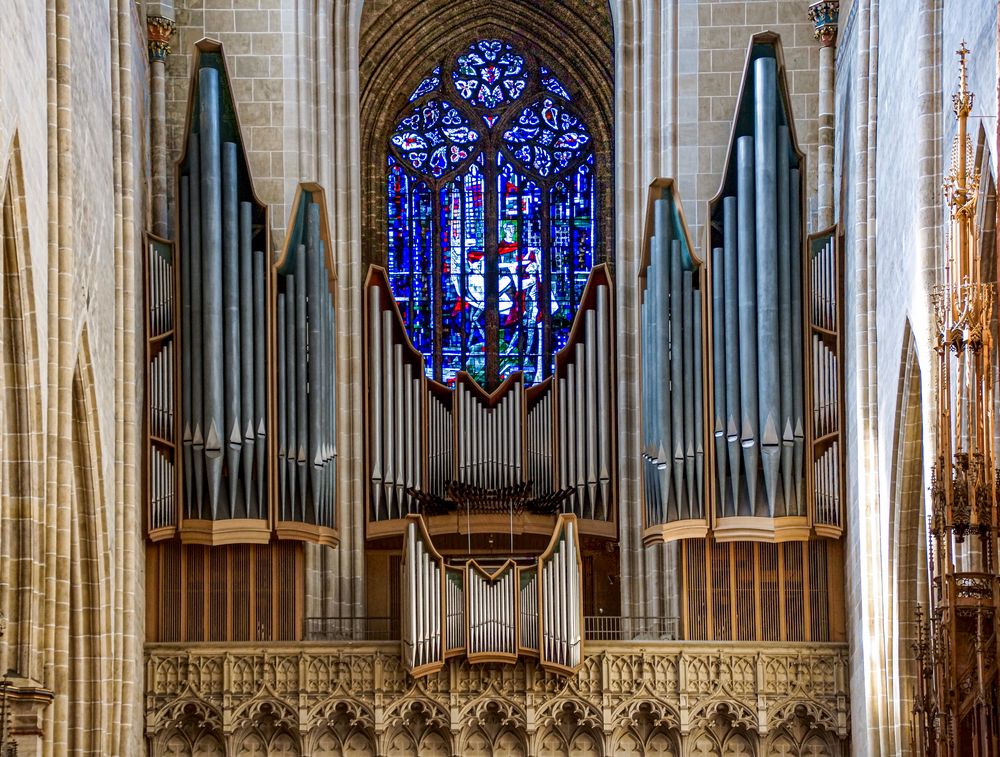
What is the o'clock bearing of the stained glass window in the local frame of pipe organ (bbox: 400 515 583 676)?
The stained glass window is roughly at 6 o'clock from the pipe organ.

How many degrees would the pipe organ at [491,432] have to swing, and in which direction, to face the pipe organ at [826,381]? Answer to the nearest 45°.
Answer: approximately 45° to its left

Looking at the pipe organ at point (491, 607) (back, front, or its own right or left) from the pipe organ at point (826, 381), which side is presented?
left

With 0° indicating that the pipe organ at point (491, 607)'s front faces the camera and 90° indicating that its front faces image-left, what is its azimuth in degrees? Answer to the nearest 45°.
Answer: approximately 0°

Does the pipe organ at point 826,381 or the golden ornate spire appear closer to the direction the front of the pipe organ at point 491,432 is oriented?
the golden ornate spire

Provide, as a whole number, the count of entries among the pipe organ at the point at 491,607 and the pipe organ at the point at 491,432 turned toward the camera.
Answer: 2

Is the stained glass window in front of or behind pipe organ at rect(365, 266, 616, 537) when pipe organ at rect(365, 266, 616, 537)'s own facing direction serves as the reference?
behind
